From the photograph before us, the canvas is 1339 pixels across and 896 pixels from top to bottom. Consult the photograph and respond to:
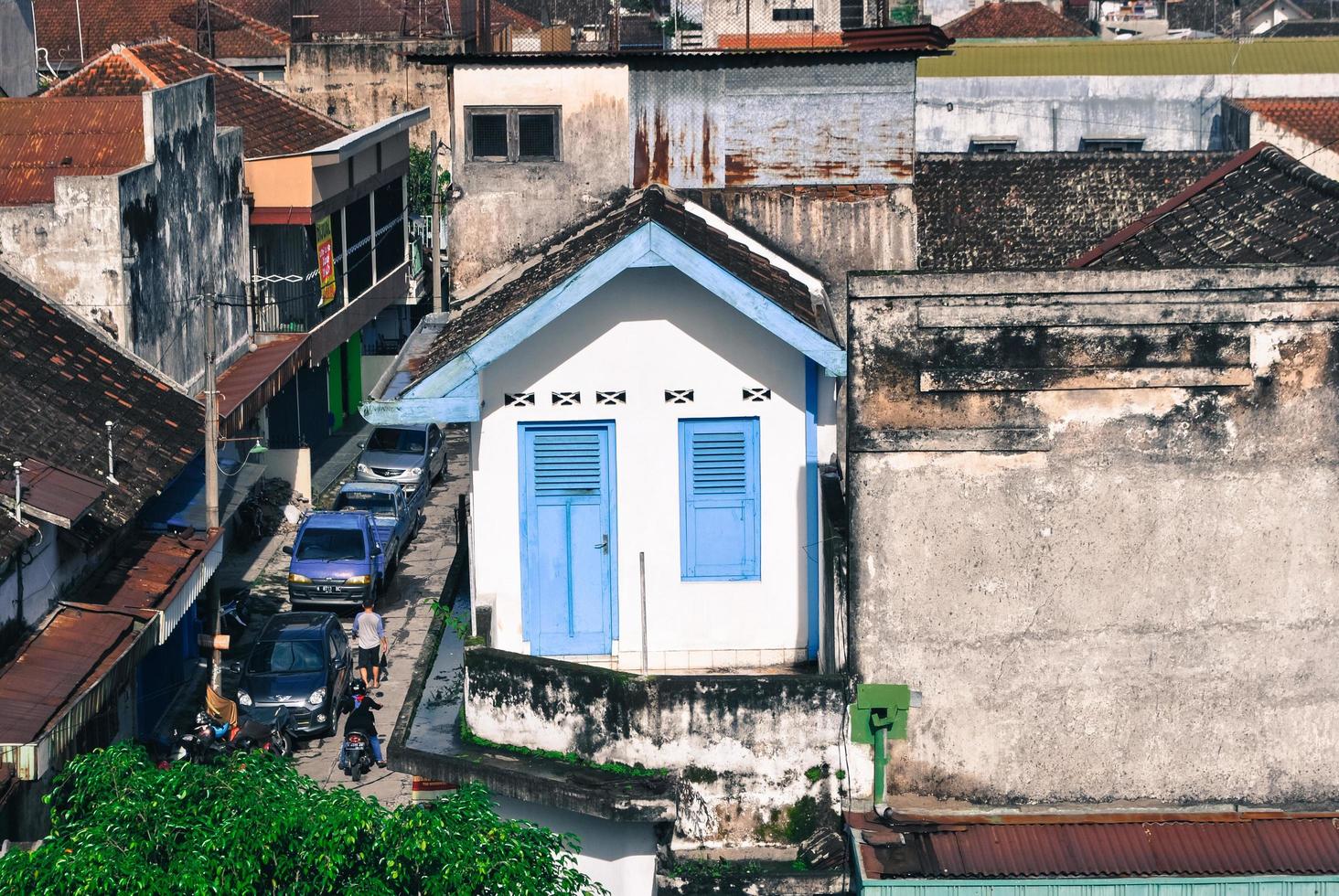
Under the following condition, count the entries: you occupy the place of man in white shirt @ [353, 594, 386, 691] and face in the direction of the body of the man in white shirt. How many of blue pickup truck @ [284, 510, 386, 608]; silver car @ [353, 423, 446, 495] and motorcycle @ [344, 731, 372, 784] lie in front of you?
2

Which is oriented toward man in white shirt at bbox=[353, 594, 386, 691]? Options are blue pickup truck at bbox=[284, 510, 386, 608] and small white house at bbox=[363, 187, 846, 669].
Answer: the blue pickup truck

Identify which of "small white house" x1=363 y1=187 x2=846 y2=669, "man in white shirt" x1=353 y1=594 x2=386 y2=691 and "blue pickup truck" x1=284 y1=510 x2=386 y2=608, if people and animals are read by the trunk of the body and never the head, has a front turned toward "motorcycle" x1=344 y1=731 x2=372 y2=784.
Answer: the blue pickup truck

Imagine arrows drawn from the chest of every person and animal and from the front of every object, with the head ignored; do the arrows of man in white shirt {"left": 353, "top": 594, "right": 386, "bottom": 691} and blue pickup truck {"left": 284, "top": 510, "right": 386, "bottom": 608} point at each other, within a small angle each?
yes

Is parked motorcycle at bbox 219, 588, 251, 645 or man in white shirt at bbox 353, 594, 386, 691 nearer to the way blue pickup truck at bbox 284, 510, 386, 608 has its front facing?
the man in white shirt

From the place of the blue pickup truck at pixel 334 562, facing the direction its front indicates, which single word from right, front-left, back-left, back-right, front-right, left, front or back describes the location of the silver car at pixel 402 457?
back

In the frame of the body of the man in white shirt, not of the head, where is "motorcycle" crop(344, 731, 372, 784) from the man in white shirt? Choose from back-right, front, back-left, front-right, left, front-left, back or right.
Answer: back

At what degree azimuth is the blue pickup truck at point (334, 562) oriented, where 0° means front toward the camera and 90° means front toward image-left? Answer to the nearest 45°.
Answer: approximately 0°

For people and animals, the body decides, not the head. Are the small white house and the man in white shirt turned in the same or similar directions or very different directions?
very different directions

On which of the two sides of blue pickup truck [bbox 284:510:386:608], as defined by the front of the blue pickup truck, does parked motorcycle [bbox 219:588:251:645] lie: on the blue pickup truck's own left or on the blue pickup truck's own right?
on the blue pickup truck's own right

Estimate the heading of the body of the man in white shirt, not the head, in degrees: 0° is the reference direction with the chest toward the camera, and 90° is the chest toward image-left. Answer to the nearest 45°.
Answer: approximately 180°
